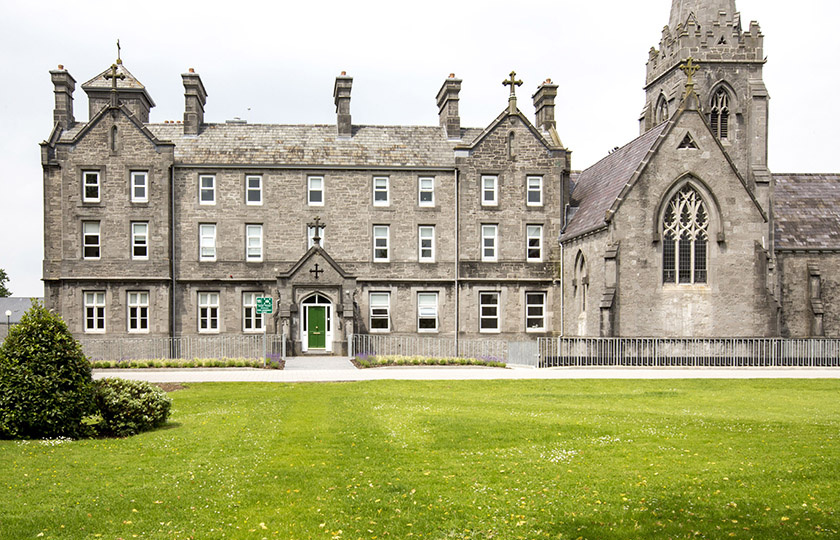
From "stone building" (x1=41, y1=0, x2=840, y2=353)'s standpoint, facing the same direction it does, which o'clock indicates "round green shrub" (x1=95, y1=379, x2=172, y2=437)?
The round green shrub is roughly at 12 o'clock from the stone building.

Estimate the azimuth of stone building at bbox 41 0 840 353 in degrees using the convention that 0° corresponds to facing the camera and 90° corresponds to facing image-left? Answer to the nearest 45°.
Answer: approximately 0°

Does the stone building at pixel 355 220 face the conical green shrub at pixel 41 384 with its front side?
yes
